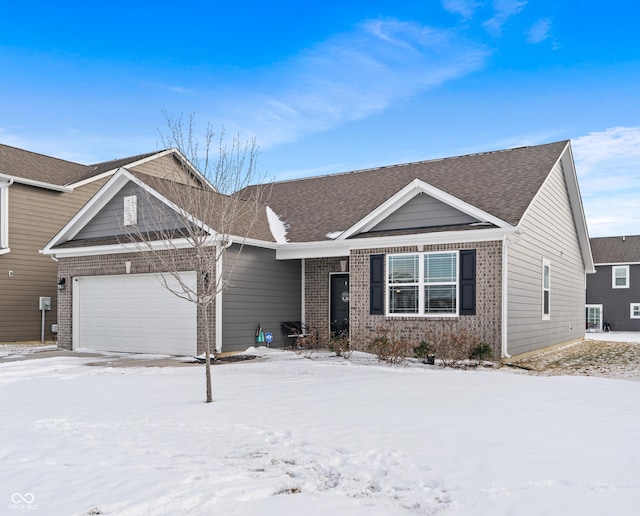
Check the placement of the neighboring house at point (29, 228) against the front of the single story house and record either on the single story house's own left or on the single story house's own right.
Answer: on the single story house's own right

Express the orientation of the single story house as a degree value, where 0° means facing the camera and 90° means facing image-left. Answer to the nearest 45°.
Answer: approximately 45°

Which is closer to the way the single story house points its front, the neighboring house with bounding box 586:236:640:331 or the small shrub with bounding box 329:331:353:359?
the small shrub

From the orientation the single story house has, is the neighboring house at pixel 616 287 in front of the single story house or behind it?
behind
